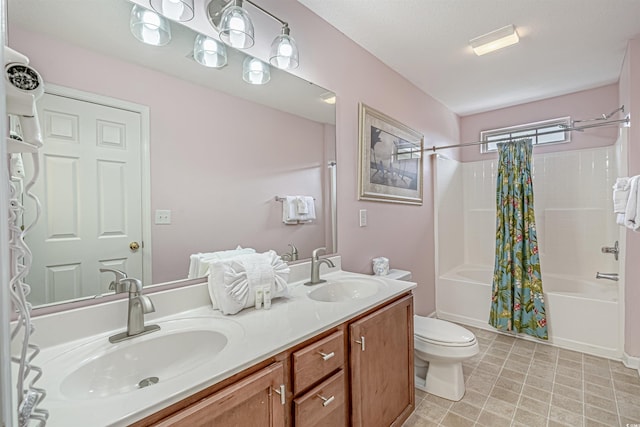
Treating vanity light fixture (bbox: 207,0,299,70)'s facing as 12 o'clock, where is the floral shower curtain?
The floral shower curtain is roughly at 10 o'clock from the vanity light fixture.

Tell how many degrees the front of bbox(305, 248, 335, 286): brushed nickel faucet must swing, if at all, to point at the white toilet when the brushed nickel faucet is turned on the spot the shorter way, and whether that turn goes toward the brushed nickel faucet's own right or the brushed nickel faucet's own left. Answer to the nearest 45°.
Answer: approximately 45° to the brushed nickel faucet's own left

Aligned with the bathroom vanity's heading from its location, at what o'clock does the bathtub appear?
The bathtub is roughly at 10 o'clock from the bathroom vanity.

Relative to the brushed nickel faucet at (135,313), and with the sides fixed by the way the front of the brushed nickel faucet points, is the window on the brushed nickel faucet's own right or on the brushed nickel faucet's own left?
on the brushed nickel faucet's own left

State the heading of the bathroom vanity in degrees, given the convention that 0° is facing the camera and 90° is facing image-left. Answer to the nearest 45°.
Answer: approximately 315°

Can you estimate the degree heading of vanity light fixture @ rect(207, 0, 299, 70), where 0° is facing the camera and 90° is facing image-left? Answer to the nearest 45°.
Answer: approximately 315°

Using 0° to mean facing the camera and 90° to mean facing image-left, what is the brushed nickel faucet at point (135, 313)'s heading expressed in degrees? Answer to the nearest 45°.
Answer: approximately 315°

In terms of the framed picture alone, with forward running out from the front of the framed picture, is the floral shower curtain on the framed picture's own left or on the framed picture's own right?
on the framed picture's own left
